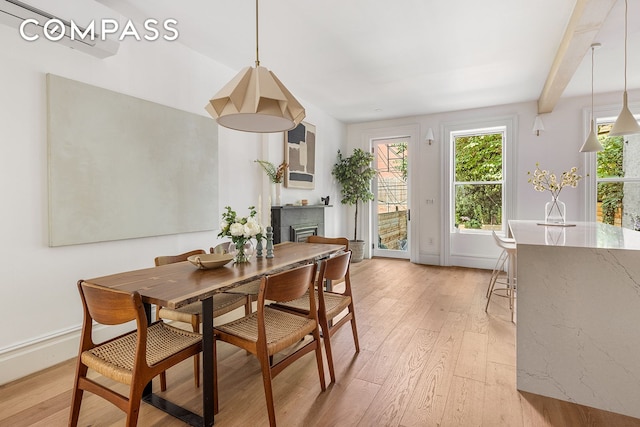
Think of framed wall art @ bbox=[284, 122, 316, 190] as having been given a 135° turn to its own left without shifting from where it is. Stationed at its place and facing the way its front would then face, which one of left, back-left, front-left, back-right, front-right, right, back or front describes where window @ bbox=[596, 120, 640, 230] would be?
right

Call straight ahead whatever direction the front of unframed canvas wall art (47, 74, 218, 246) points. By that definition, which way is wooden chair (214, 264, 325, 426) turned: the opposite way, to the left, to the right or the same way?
the opposite way

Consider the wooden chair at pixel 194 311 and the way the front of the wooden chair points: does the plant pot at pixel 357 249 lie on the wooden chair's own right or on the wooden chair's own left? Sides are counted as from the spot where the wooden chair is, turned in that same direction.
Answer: on the wooden chair's own left

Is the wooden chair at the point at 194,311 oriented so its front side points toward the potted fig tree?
no

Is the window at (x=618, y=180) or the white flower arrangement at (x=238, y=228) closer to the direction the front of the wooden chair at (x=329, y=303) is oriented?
the white flower arrangement

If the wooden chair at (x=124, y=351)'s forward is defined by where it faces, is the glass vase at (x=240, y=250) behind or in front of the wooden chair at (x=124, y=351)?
in front

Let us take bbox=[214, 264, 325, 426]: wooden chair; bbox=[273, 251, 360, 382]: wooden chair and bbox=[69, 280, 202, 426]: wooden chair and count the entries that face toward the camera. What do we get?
0

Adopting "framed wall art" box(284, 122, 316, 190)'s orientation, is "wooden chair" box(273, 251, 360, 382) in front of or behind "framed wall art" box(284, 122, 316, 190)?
in front

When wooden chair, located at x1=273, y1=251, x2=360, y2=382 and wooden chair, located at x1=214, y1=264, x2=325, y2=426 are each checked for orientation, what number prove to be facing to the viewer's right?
0

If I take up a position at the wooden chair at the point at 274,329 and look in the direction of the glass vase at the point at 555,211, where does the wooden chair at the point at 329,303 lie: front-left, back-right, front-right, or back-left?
front-left

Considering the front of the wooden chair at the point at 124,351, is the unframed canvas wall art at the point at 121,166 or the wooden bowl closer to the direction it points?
the wooden bowl

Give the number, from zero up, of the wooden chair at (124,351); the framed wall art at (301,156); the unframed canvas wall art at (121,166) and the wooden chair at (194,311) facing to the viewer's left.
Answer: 0

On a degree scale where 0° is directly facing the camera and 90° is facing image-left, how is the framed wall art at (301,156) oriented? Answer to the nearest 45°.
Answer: approximately 315°

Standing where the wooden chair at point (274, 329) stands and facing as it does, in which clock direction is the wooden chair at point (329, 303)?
the wooden chair at point (329, 303) is roughly at 3 o'clock from the wooden chair at point (274, 329).

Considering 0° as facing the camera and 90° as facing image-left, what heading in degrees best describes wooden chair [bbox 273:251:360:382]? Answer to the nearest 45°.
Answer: approximately 135°

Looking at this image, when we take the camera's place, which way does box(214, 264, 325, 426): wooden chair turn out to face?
facing away from the viewer and to the left of the viewer

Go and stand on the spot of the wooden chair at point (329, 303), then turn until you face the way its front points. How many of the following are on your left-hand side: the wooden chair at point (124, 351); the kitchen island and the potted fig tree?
1

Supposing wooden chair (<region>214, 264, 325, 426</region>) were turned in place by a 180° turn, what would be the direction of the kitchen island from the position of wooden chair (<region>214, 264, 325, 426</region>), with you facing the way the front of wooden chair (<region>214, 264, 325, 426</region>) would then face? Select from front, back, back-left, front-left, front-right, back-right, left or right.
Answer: front-left

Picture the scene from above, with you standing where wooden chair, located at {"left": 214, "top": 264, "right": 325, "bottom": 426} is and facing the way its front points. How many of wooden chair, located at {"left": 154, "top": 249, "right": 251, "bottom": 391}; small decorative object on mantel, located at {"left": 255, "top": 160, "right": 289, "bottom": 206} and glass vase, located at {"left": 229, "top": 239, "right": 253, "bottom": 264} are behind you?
0
